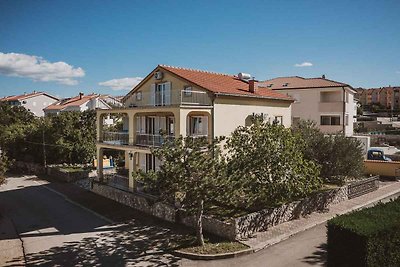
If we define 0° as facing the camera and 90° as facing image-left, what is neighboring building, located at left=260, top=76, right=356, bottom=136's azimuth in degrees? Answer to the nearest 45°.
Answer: approximately 0°

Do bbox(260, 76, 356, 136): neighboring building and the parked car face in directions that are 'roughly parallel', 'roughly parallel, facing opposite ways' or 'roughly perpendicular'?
roughly perpendicular

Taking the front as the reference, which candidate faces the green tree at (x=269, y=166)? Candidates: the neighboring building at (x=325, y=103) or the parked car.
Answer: the neighboring building

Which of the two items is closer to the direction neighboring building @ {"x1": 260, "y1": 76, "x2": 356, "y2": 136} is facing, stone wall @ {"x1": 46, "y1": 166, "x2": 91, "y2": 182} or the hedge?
the hedge
